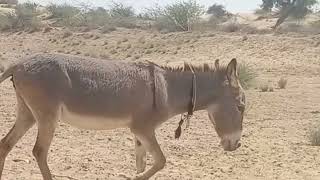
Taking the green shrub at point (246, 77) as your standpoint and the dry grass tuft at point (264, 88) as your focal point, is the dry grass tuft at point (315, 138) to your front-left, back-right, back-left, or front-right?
front-right

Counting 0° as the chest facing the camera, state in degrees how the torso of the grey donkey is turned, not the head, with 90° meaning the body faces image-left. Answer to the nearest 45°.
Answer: approximately 270°

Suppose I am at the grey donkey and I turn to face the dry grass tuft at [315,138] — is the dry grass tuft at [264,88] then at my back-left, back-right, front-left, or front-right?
front-left

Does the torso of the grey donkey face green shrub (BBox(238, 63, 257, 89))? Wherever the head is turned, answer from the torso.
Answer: no

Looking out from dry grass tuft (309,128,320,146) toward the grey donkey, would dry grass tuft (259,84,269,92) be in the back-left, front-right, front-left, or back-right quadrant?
back-right
